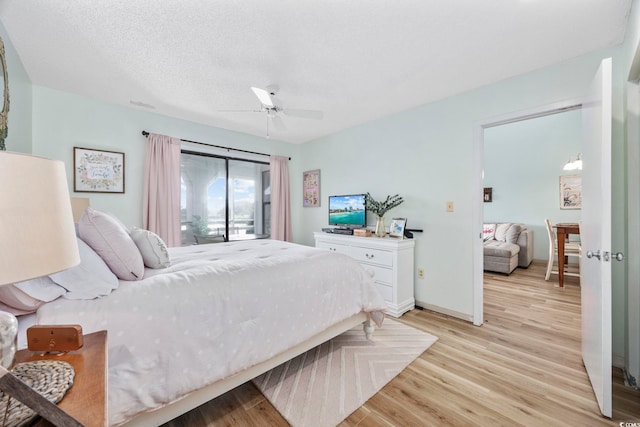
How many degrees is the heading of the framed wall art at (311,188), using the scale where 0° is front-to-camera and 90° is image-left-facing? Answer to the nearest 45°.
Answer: approximately 45°

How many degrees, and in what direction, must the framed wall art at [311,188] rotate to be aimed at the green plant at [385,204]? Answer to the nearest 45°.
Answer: approximately 90° to its left

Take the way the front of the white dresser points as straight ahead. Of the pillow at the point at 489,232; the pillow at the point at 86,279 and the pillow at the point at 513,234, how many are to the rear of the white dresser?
2

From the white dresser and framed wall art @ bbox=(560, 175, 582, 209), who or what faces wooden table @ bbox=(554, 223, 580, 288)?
the framed wall art

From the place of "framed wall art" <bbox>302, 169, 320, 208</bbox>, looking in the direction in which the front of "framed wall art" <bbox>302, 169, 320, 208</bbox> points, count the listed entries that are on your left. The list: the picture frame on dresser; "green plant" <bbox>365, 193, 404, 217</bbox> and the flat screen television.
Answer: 3

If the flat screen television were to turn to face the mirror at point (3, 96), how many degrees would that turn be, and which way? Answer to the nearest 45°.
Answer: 0° — it already faces it

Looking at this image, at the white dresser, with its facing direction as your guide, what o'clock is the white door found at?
The white door is roughly at 9 o'clock from the white dresser.

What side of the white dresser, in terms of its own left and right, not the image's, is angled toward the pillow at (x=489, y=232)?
back
